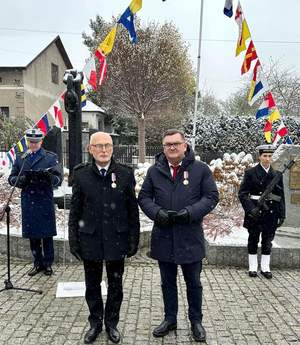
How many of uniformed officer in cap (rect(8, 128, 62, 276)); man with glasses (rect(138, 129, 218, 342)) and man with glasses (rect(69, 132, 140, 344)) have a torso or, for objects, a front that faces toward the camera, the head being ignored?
3

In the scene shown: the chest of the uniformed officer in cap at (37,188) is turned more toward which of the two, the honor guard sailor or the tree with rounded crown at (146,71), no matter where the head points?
the honor guard sailor

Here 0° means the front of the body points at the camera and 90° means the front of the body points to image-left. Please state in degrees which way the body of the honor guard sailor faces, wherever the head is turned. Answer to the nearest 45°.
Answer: approximately 0°

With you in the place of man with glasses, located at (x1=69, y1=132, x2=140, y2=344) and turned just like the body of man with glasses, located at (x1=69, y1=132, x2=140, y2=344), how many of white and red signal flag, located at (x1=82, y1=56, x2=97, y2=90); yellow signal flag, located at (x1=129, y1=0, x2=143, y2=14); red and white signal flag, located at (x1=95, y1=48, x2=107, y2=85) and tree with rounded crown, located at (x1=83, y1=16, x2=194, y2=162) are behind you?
4

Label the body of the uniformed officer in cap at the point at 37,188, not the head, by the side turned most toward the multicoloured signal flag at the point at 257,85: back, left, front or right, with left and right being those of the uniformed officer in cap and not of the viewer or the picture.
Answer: left

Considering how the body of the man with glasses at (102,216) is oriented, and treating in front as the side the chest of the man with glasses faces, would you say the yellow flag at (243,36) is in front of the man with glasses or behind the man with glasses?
behind

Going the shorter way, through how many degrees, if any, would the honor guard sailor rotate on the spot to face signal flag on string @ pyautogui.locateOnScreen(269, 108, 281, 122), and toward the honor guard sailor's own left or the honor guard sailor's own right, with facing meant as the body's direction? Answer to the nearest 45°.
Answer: approximately 180°

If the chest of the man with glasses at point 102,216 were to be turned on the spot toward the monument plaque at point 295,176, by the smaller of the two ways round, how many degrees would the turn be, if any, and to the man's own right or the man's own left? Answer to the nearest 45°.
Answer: approximately 135° to the man's own left

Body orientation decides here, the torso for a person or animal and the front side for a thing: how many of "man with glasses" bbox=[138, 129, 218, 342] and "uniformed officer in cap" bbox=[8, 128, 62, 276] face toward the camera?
2
